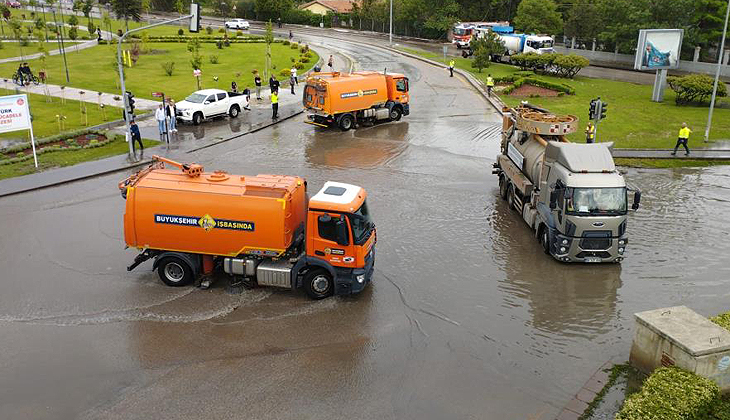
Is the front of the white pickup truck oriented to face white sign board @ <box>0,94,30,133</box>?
yes

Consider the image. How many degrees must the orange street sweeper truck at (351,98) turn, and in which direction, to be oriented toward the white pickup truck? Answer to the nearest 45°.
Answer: approximately 135° to its left

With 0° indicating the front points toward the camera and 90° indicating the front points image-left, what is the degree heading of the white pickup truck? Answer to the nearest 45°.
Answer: approximately 45°

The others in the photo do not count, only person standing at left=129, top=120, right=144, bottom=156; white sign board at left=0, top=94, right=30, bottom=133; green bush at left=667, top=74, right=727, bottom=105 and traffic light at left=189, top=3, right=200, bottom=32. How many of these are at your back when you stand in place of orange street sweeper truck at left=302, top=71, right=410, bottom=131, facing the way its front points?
3

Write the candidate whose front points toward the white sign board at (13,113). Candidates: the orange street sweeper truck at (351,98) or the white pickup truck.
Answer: the white pickup truck

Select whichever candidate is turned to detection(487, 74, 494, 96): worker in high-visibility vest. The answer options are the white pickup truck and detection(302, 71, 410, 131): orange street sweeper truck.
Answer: the orange street sweeper truck

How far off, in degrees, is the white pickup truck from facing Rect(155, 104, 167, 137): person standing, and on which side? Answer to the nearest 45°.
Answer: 0° — it already faces them

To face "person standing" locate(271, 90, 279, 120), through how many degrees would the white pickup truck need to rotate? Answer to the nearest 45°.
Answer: approximately 135° to its left

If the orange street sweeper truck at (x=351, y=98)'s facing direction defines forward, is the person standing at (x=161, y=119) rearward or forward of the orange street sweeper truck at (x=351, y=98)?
rearward

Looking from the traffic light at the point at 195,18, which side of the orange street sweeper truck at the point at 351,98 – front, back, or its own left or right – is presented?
back

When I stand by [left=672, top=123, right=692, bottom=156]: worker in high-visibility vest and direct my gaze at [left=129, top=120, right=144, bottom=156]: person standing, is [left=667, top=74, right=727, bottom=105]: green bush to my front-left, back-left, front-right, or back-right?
back-right

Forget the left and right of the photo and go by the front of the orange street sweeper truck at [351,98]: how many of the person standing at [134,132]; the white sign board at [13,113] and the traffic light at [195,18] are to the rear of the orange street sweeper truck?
3

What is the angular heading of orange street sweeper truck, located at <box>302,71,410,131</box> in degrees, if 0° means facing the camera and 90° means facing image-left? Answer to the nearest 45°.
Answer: approximately 225°

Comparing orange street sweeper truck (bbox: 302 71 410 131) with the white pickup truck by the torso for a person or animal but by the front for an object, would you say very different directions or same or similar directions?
very different directions

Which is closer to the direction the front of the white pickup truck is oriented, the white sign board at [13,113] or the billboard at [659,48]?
the white sign board

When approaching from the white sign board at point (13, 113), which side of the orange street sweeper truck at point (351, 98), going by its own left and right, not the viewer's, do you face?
back
